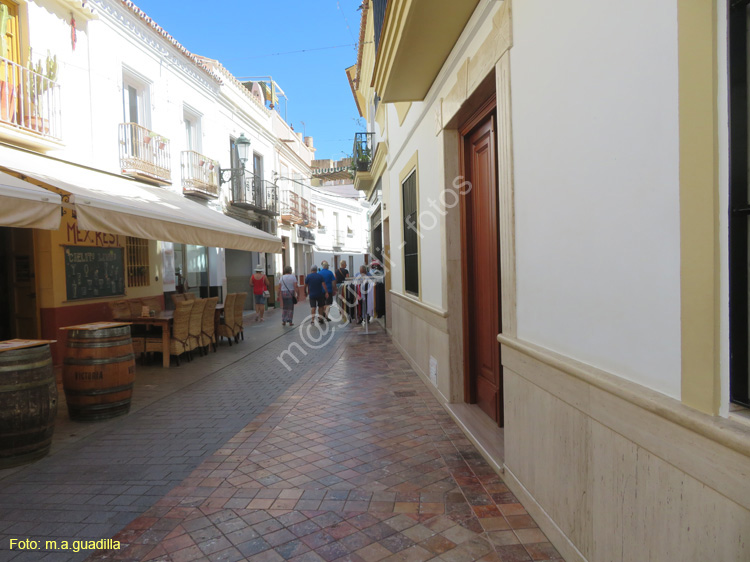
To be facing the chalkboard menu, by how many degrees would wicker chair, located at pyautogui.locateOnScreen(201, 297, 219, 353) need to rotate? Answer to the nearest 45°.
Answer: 0° — it already faces it

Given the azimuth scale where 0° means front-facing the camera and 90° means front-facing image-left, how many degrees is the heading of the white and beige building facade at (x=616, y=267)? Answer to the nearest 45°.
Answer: approximately 45°

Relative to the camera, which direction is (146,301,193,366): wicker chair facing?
to the viewer's left

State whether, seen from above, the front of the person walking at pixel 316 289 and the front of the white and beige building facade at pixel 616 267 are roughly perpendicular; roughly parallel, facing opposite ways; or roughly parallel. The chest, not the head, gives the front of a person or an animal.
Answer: roughly perpendicular

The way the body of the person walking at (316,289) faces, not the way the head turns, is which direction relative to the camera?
away from the camera

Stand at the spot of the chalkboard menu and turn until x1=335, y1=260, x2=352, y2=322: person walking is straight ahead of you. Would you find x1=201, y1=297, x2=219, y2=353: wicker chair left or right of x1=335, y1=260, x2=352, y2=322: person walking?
right

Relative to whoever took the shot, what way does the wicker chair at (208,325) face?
facing to the left of the viewer

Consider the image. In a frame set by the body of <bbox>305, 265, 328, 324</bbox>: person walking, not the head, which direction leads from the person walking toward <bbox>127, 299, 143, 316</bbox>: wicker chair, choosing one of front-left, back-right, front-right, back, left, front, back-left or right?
back-left

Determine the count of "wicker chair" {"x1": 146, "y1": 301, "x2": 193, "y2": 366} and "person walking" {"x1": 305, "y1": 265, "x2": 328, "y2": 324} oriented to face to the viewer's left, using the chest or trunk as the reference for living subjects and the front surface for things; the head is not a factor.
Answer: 1
